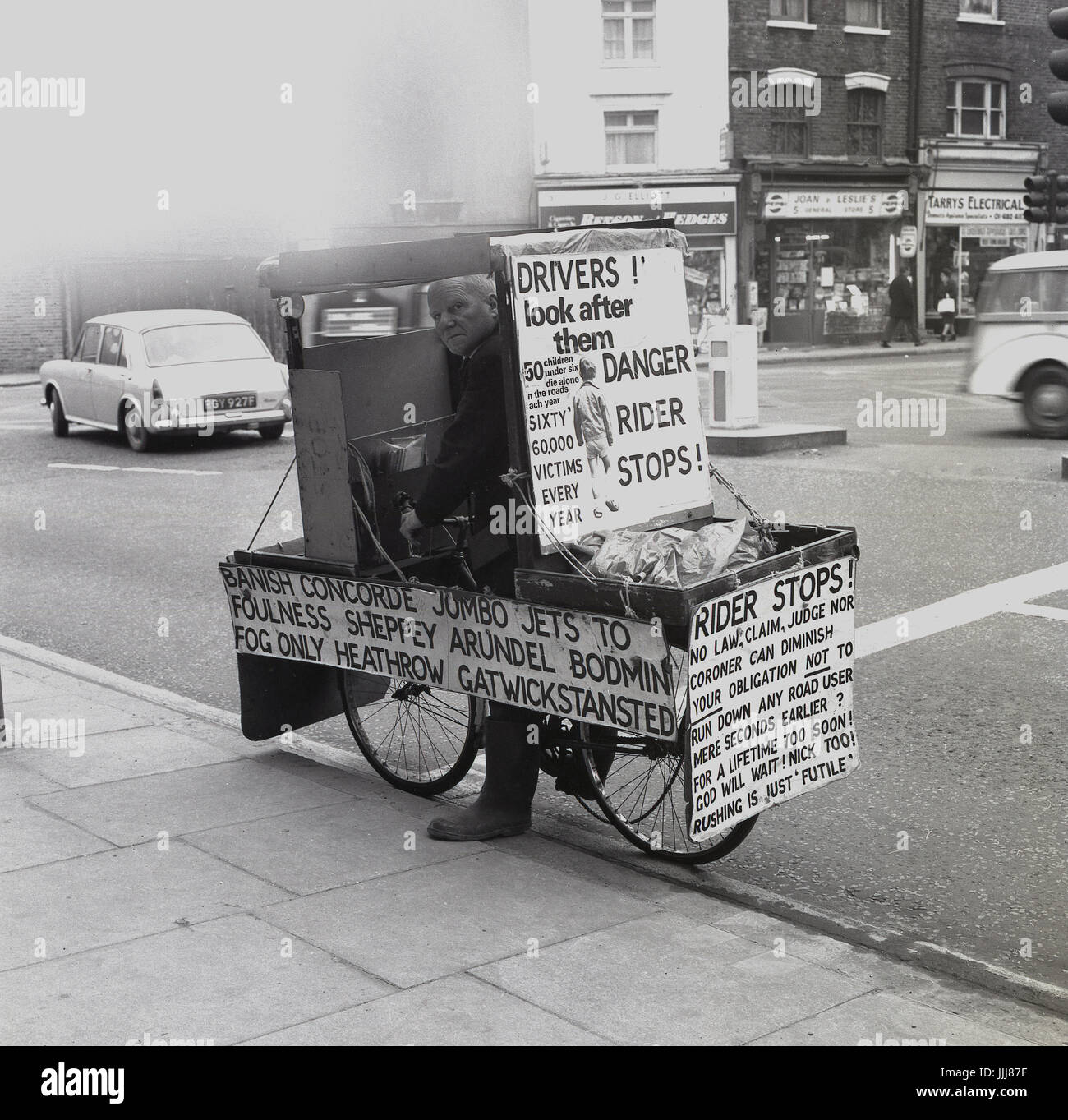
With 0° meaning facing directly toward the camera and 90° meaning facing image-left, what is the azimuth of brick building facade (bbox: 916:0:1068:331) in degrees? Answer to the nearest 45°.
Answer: approximately 0°

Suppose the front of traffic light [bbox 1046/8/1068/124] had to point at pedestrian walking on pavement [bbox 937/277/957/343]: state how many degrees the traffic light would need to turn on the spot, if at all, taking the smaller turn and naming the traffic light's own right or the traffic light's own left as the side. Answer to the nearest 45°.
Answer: approximately 90° to the traffic light's own right

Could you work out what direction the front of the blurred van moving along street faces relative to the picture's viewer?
facing to the right of the viewer
